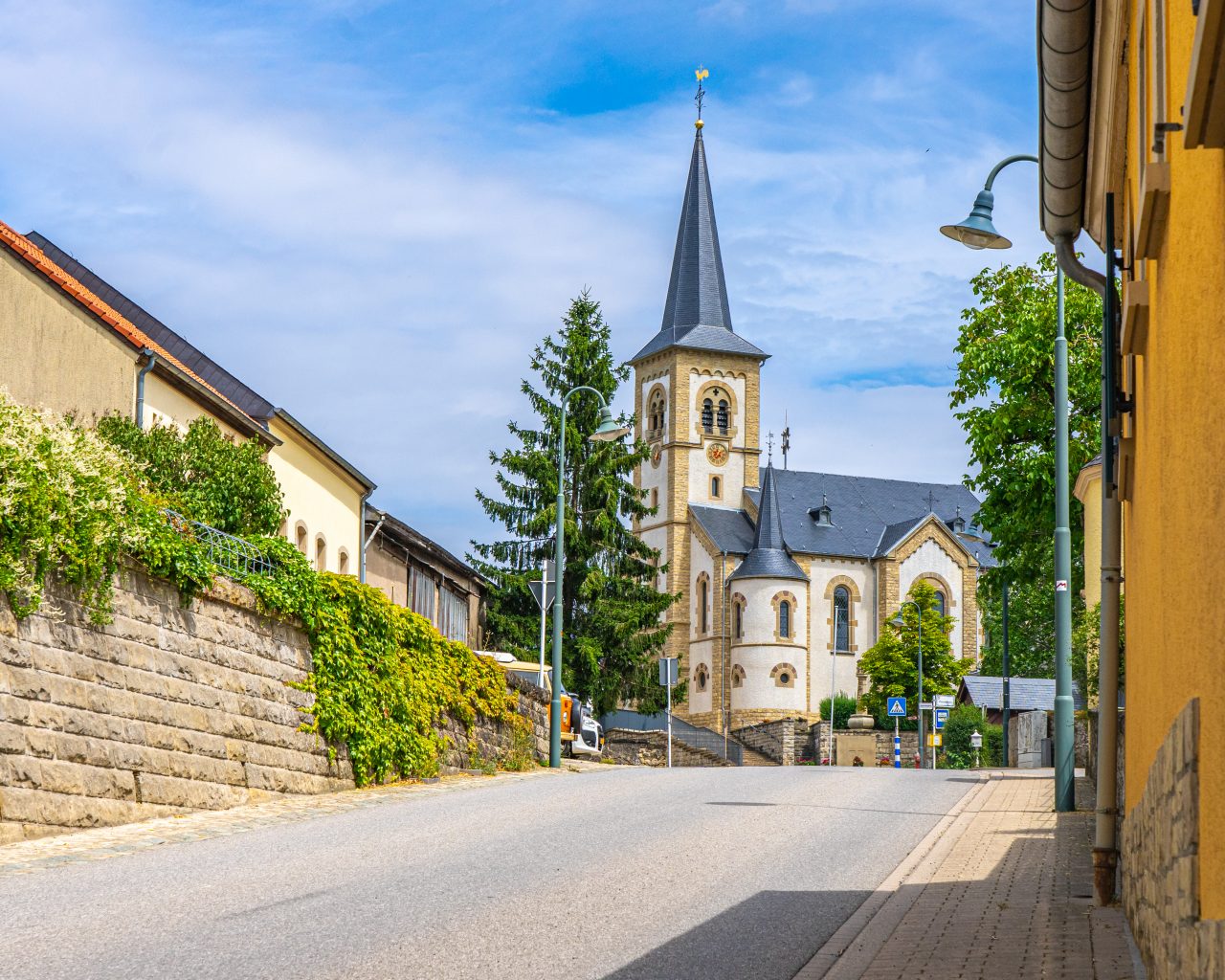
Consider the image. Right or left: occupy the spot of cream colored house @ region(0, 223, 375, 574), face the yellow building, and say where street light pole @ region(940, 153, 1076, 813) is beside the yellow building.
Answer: left

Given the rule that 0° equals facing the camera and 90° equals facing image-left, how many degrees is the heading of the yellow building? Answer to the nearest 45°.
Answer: approximately 90°

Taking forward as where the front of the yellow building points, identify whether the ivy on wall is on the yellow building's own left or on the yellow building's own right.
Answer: on the yellow building's own right

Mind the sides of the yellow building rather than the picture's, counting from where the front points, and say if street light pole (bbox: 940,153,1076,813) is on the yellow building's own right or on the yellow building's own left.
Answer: on the yellow building's own right
